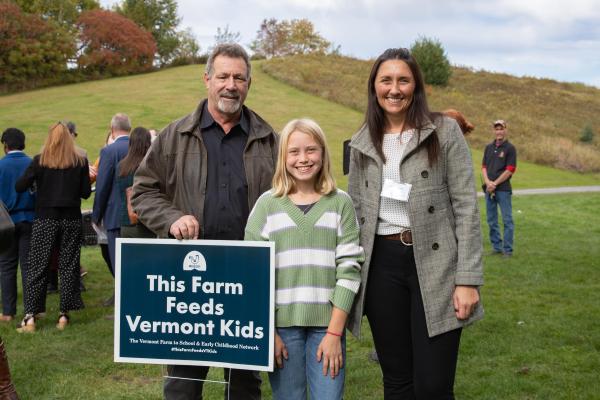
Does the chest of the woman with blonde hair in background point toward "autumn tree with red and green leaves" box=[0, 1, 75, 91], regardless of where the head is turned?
yes

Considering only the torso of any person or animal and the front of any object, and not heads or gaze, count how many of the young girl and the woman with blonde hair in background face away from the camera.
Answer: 1

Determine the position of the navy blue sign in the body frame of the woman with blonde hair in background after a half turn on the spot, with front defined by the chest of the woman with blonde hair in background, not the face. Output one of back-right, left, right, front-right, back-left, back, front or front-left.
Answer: front

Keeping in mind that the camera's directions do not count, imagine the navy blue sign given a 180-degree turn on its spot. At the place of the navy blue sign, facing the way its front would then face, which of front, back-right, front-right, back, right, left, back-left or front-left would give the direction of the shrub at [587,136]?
front-right

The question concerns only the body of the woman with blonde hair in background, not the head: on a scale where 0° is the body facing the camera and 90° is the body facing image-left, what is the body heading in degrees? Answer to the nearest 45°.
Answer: approximately 180°

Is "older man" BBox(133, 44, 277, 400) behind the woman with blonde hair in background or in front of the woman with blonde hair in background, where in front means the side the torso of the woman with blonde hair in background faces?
behind

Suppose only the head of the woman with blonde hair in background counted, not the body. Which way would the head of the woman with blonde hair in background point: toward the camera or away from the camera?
away from the camera

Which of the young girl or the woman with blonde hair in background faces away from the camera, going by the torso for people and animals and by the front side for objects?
the woman with blonde hair in background

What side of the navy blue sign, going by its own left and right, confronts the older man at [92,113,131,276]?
back

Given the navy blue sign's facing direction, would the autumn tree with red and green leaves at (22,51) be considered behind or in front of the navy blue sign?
behind

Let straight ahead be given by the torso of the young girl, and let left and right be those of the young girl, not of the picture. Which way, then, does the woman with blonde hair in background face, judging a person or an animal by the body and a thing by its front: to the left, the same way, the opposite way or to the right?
the opposite way

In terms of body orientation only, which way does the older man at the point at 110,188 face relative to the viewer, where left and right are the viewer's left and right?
facing away from the viewer and to the left of the viewer

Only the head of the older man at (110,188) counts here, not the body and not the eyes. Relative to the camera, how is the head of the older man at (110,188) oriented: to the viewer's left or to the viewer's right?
to the viewer's left
